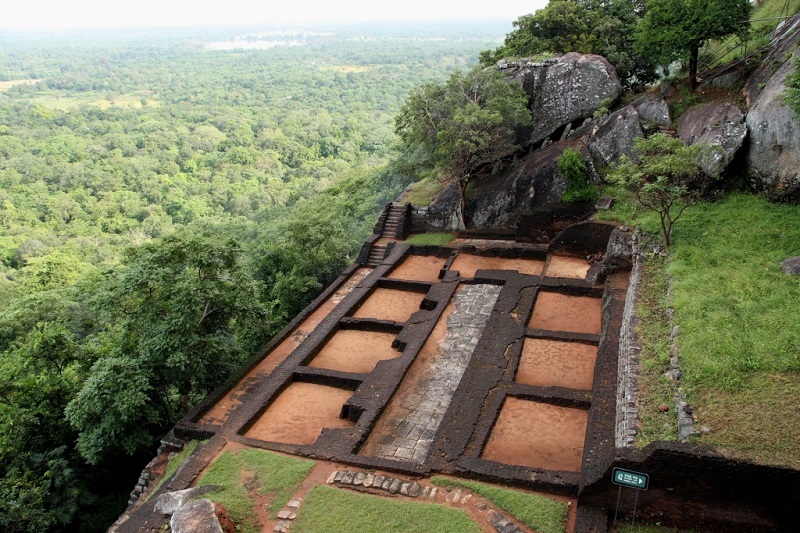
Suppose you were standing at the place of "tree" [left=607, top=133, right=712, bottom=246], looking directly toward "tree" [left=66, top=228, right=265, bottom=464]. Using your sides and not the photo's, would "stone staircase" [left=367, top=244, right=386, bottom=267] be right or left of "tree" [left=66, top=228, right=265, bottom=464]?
right

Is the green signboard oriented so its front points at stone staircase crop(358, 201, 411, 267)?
no

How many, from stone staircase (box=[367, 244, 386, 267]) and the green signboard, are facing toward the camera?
2

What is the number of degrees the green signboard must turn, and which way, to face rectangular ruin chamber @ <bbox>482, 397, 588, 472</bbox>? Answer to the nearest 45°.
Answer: approximately 135° to its right

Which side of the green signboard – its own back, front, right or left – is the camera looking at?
front

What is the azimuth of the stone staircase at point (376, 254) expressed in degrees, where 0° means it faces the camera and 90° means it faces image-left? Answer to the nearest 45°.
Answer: approximately 0°

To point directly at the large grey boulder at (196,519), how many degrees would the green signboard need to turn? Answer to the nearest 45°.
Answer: approximately 90° to its right

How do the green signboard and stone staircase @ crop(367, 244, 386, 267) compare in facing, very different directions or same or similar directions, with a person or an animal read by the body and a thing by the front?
same or similar directions

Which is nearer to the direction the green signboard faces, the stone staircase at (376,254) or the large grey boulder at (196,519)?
the large grey boulder

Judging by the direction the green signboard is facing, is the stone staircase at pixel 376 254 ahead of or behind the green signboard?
behind

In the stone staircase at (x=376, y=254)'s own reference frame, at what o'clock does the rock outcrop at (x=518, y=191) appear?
The rock outcrop is roughly at 9 o'clock from the stone staircase.

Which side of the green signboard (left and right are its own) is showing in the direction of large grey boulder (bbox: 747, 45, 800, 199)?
back
